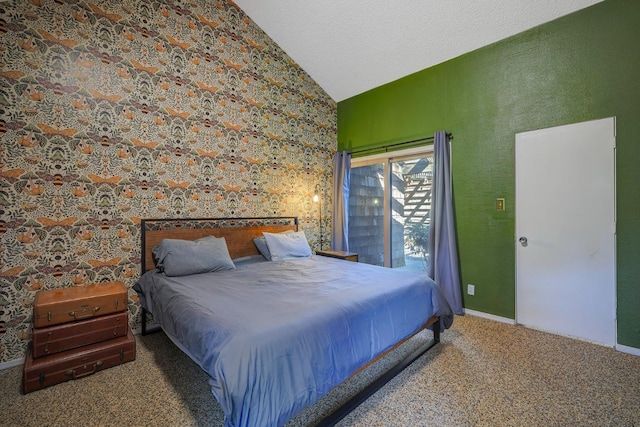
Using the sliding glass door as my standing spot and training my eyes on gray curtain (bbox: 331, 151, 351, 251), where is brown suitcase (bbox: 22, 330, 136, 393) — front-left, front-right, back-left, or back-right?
front-left

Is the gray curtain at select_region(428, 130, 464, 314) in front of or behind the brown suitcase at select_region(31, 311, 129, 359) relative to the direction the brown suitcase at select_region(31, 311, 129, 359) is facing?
in front

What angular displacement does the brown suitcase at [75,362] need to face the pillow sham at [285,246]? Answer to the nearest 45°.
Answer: approximately 45° to its left

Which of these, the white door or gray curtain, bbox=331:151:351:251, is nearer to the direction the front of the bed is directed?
the white door

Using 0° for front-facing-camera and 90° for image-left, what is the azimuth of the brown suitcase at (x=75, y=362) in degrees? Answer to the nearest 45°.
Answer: approximately 315°

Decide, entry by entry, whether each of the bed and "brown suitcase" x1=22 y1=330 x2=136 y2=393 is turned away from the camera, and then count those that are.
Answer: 0

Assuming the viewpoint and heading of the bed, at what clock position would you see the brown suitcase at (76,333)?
The brown suitcase is roughly at 5 o'clock from the bed.

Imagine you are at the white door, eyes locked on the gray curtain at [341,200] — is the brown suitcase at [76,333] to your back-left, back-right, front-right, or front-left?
front-left

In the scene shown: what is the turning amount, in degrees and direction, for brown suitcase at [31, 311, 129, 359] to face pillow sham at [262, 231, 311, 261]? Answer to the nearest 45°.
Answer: approximately 45° to its left

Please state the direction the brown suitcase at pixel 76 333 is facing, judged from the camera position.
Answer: facing the viewer and to the right of the viewer
